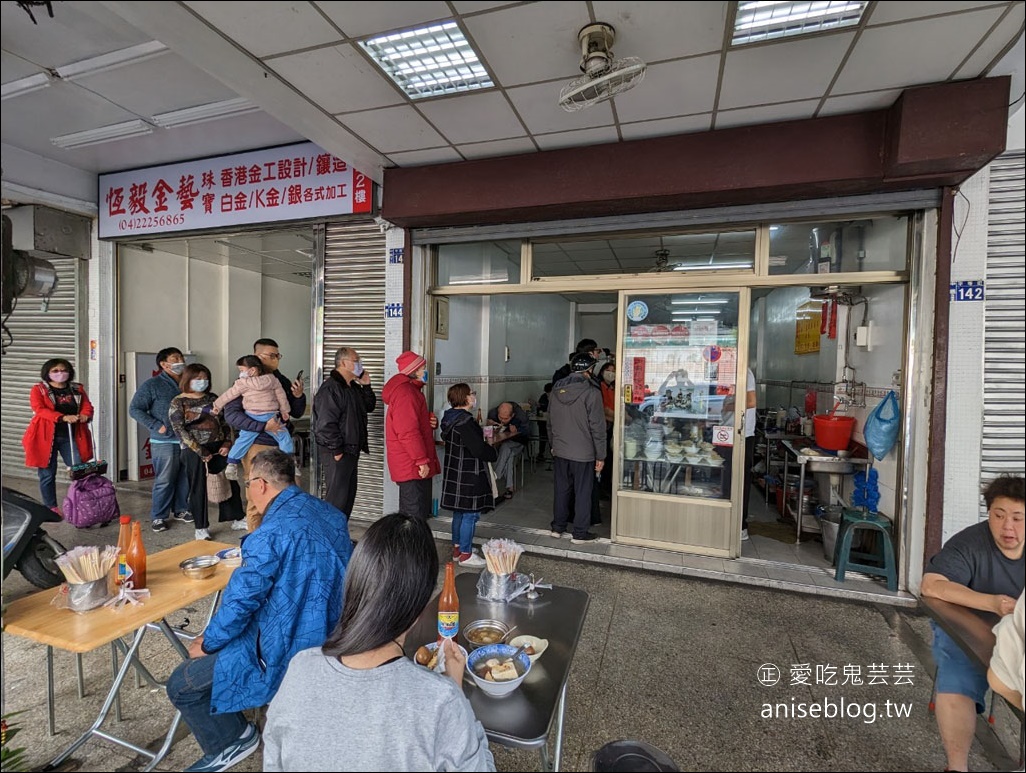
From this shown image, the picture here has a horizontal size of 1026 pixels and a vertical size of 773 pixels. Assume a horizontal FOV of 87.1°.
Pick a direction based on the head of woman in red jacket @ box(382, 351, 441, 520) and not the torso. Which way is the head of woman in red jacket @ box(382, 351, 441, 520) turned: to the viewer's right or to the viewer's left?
to the viewer's right

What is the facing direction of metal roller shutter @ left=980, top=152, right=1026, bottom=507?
toward the camera

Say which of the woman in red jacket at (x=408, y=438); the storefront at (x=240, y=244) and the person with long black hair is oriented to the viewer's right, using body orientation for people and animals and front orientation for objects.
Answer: the woman in red jacket

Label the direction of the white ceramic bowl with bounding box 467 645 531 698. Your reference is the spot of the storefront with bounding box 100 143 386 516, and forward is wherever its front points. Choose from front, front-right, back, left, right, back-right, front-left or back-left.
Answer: front-left

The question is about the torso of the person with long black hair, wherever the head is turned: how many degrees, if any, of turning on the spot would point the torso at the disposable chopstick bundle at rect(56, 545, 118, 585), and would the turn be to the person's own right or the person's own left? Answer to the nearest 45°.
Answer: approximately 45° to the person's own left

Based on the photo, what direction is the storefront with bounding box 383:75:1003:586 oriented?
toward the camera

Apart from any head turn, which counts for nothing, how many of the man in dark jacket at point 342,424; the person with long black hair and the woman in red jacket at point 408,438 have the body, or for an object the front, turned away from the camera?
1

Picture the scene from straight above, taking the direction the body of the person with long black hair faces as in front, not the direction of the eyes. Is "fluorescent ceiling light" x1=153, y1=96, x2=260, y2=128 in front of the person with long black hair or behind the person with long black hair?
in front

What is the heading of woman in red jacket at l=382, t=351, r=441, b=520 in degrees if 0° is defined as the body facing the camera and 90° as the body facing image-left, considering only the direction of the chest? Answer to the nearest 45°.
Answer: approximately 270°

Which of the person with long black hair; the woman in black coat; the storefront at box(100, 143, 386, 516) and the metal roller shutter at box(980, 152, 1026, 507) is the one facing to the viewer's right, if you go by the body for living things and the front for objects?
the woman in black coat

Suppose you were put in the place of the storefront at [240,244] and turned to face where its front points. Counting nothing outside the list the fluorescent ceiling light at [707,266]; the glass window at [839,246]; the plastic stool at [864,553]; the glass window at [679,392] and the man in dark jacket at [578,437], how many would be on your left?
5

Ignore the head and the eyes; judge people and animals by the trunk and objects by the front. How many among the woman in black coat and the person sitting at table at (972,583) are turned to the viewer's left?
0

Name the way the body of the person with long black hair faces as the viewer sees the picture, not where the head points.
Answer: away from the camera

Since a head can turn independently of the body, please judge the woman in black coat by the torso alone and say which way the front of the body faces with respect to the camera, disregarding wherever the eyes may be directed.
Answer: to the viewer's right

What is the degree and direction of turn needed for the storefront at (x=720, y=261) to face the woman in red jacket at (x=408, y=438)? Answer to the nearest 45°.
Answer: approximately 90° to its right
